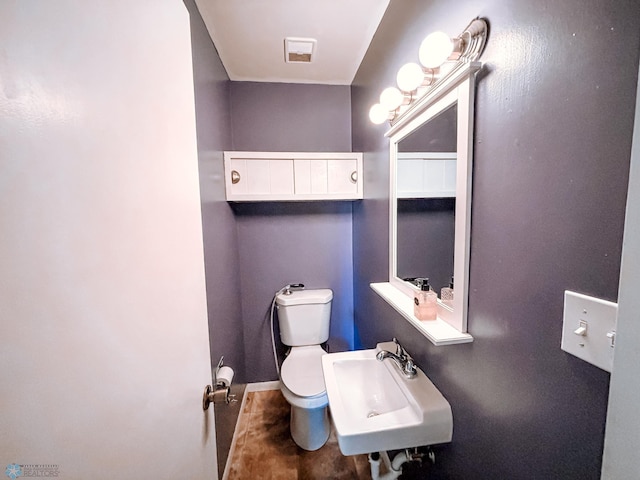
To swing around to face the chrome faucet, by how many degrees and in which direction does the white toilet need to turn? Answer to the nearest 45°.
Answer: approximately 45° to its left

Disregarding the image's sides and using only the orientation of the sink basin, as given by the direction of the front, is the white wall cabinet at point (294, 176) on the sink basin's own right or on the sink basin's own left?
on the sink basin's own right

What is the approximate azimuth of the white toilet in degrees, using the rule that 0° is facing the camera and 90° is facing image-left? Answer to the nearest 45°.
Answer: approximately 0°

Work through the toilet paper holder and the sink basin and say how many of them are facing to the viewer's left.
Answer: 1

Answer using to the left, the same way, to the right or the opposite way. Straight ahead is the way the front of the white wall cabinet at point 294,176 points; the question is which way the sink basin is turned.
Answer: to the right

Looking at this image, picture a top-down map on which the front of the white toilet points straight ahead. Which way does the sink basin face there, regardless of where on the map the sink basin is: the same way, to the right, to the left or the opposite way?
to the right

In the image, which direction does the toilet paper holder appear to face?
to the viewer's right

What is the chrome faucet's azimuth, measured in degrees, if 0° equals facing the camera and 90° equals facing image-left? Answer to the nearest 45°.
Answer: approximately 90°

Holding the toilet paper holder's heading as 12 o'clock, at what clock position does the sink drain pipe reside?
The sink drain pipe is roughly at 12 o'clock from the toilet paper holder.

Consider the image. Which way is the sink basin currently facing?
to the viewer's left

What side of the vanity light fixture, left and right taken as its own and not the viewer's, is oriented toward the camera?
left

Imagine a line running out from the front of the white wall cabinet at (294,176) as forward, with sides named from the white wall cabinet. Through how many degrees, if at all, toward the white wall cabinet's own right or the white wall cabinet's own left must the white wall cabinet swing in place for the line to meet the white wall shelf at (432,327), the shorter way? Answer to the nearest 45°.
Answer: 0° — it already faces it
